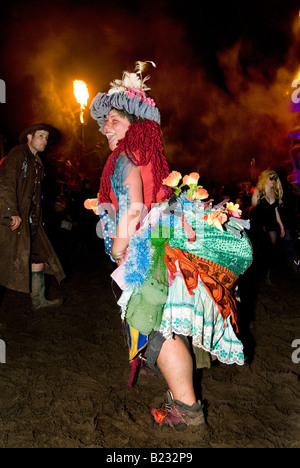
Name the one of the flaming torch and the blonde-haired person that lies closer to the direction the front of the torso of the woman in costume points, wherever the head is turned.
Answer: the flaming torch

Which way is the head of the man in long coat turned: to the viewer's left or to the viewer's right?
to the viewer's right

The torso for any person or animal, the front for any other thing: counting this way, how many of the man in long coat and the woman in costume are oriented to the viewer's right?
1

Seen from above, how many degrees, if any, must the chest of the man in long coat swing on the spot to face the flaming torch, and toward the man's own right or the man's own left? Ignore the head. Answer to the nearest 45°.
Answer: approximately 90° to the man's own left

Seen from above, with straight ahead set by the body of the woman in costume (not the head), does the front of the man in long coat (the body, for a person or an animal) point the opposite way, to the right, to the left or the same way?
the opposite way

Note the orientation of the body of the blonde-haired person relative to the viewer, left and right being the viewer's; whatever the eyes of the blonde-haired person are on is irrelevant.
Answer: facing the viewer and to the right of the viewer

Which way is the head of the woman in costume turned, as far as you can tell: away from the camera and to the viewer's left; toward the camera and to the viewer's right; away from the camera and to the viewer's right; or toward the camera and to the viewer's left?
toward the camera and to the viewer's left

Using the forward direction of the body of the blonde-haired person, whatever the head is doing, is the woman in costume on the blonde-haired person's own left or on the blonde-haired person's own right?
on the blonde-haired person's own right

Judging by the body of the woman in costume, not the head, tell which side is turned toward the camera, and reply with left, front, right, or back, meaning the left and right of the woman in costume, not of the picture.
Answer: left

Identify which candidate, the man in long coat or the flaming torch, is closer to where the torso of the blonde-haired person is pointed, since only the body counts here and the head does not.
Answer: the man in long coat

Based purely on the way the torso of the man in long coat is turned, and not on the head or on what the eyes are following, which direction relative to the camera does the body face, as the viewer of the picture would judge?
to the viewer's right

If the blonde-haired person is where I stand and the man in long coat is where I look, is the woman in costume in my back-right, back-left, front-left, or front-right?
front-left

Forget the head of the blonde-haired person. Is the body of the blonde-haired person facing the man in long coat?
no

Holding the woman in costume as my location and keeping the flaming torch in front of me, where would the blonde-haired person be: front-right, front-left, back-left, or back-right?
front-right
